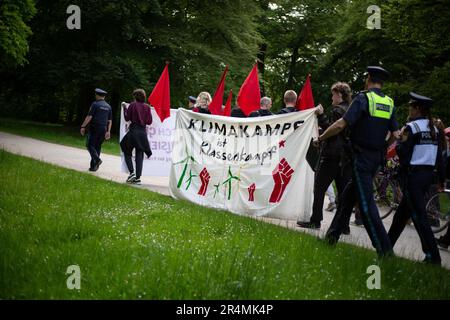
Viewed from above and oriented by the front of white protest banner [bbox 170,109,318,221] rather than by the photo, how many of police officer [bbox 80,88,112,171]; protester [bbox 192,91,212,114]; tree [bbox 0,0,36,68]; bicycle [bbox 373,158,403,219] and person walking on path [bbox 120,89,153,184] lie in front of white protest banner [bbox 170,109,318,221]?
0

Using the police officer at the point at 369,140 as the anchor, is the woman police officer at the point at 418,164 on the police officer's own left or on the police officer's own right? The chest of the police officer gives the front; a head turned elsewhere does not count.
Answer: on the police officer's own right

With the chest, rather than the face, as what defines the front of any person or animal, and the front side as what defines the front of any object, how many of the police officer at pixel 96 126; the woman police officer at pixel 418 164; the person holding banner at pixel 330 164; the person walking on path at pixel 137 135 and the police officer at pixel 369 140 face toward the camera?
0

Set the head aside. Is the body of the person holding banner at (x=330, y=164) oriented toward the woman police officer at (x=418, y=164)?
no

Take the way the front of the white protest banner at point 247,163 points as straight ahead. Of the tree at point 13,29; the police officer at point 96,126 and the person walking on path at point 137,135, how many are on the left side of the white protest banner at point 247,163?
0

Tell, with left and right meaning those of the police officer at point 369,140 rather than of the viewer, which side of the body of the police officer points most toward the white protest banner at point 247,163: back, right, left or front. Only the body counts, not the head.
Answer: front

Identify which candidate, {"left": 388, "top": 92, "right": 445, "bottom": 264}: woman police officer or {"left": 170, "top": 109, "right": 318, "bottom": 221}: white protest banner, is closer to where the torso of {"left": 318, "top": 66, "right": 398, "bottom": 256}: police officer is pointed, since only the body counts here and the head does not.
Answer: the white protest banner

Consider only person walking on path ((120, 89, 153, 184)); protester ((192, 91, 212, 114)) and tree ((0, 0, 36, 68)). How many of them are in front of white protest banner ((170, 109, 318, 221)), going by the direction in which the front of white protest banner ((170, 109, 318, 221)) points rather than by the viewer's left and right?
0

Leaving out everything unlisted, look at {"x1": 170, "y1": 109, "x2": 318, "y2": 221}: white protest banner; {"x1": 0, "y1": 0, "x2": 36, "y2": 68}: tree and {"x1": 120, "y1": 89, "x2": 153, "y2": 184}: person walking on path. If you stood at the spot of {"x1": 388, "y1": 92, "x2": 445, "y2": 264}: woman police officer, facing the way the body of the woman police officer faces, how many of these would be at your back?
0

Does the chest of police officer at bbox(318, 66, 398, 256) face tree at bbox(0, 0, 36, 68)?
yes

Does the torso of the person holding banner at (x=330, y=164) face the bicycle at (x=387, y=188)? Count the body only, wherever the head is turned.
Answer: no

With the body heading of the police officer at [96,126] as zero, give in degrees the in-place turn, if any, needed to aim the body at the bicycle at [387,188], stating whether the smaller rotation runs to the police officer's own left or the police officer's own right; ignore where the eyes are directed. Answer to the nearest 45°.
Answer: approximately 180°

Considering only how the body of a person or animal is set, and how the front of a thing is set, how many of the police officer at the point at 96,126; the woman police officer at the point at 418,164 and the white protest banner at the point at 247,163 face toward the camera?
1

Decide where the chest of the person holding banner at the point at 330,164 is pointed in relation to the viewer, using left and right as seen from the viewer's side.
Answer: facing to the left of the viewer

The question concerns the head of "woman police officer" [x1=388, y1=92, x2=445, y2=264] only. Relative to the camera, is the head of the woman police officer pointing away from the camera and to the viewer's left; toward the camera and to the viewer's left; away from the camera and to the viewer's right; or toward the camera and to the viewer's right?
away from the camera and to the viewer's left

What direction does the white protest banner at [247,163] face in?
toward the camera

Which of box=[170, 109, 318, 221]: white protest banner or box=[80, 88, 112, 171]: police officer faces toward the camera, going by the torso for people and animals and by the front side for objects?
the white protest banner
